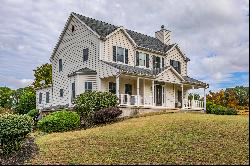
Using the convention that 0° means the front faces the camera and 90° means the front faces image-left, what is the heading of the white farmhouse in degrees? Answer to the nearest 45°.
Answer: approximately 315°

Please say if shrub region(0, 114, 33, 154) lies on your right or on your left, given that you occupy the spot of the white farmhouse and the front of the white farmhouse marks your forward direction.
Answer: on your right

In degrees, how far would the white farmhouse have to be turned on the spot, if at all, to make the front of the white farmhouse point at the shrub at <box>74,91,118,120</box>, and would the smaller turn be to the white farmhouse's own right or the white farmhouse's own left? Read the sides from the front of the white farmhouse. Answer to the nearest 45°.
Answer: approximately 45° to the white farmhouse's own right

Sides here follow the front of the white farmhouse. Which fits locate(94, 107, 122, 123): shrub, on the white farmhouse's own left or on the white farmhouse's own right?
on the white farmhouse's own right
